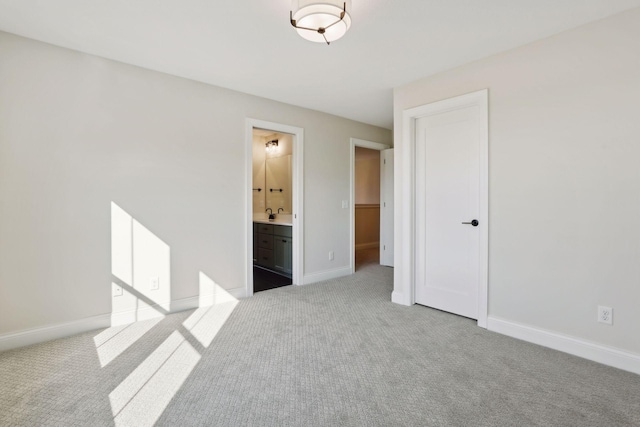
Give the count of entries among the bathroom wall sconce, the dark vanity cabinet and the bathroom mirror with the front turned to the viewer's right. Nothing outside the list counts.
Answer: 0

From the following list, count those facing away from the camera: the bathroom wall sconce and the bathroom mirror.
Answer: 0

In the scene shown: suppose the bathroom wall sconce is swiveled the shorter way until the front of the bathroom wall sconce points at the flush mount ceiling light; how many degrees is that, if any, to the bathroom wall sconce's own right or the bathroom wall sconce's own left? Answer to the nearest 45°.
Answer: approximately 45° to the bathroom wall sconce's own left

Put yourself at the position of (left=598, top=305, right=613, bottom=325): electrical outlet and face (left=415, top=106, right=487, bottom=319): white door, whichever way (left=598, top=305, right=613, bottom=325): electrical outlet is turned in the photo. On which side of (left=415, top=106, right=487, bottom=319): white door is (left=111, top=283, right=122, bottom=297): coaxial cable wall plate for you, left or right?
left

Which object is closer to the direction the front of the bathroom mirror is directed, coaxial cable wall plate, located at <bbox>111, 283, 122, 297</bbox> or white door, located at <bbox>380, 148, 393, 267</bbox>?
the coaxial cable wall plate

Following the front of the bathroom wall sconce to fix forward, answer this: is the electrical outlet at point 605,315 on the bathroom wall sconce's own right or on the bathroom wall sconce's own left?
on the bathroom wall sconce's own left

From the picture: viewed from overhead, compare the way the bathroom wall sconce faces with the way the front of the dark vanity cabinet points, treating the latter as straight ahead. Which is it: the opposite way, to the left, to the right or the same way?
the same way

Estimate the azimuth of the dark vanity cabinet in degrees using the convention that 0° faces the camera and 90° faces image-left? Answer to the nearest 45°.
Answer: approximately 45°

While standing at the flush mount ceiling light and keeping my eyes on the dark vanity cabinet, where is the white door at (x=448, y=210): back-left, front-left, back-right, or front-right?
front-right

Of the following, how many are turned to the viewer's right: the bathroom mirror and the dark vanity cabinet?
0

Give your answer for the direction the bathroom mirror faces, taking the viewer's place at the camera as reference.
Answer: facing the viewer and to the left of the viewer

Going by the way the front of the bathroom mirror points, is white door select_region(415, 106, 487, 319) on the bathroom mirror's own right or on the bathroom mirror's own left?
on the bathroom mirror's own left

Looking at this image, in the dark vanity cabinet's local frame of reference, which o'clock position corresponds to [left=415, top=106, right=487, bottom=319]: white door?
The white door is roughly at 9 o'clock from the dark vanity cabinet.

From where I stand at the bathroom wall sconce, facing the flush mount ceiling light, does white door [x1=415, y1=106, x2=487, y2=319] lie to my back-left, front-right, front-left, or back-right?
front-left

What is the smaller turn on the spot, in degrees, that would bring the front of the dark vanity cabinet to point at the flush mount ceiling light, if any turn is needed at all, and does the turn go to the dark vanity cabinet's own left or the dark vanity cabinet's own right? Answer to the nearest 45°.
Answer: approximately 45° to the dark vanity cabinet's own left

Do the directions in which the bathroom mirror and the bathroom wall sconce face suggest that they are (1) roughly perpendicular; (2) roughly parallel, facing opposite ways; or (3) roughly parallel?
roughly parallel

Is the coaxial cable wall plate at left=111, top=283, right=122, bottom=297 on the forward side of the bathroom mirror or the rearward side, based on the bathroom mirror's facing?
on the forward side
